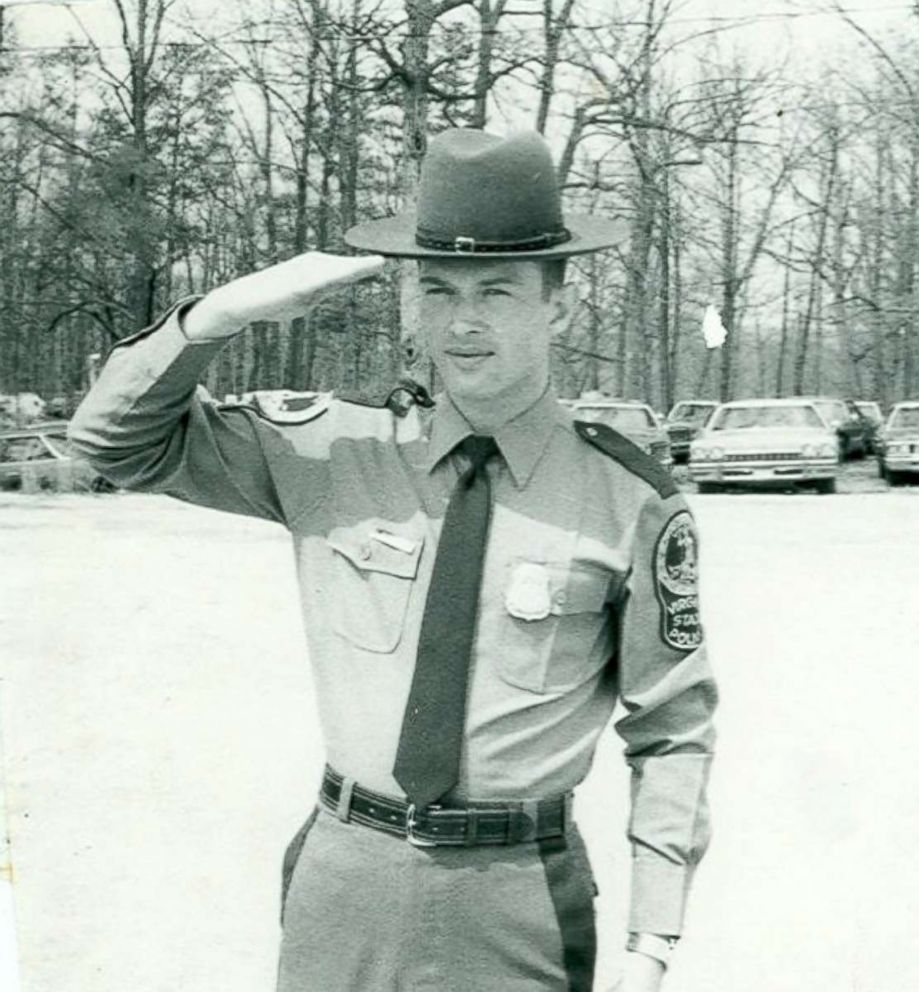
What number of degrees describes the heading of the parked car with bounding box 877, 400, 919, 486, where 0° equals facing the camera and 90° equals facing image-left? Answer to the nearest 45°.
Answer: approximately 0°

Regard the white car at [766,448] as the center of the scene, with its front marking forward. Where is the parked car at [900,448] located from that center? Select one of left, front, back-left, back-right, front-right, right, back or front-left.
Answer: back-left

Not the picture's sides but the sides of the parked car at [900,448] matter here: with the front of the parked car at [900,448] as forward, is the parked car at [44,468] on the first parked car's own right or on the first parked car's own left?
on the first parked car's own right

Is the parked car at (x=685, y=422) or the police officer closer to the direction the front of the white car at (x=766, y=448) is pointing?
the police officer

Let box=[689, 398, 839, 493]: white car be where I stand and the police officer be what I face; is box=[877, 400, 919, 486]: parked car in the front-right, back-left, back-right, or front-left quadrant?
back-left

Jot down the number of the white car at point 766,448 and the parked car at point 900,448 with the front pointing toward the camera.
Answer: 2

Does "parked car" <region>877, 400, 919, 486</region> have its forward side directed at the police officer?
yes
